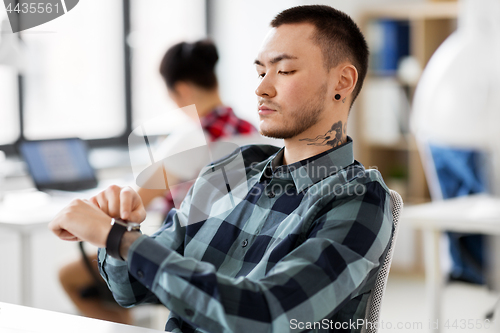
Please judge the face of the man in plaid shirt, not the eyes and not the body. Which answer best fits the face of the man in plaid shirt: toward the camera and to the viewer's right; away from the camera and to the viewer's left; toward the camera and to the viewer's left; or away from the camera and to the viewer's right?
toward the camera and to the viewer's left

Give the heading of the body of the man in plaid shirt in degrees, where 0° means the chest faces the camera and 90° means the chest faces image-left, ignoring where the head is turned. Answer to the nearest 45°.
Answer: approximately 45°

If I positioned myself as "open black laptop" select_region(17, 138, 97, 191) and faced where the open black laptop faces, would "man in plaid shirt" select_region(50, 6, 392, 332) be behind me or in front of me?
in front

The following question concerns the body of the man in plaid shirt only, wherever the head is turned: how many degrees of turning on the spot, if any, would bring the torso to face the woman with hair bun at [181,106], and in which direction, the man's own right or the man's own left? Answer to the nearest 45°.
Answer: approximately 135° to the man's own right

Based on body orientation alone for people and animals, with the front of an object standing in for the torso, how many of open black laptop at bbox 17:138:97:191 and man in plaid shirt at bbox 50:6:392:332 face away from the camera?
0
